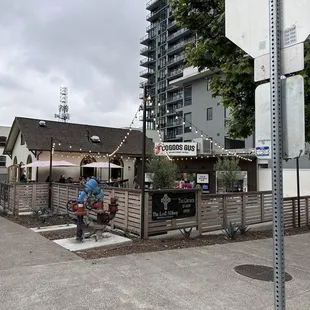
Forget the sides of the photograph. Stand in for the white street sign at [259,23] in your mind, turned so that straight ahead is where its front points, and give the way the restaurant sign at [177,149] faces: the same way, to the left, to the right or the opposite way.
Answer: the opposite way

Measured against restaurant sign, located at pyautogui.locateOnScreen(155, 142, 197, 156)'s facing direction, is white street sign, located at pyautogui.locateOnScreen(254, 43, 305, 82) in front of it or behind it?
in front

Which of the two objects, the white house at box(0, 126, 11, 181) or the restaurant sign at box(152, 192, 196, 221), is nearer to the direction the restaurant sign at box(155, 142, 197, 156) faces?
the restaurant sign

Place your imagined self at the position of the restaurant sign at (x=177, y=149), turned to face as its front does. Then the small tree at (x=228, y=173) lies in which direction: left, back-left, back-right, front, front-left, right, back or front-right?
front-left

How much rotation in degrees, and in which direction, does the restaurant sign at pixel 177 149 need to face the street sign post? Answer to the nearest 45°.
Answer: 0° — it already faces it

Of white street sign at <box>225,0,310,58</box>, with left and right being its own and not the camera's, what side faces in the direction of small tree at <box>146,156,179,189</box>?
front

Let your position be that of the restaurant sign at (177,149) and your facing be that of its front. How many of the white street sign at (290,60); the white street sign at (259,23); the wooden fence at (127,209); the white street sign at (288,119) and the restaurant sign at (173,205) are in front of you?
5

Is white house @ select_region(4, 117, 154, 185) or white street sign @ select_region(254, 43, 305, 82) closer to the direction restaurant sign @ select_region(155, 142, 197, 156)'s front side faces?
the white street sign

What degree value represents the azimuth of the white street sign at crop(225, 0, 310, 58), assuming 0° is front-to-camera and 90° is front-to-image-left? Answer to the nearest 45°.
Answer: approximately 180°

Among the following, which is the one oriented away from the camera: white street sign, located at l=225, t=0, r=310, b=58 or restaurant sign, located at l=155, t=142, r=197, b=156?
the white street sign

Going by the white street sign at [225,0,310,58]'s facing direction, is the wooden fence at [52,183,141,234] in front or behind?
in front

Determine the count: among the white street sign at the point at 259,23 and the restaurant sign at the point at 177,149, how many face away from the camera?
1

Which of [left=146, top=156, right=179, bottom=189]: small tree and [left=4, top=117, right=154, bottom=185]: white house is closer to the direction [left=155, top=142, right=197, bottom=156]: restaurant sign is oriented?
the small tree

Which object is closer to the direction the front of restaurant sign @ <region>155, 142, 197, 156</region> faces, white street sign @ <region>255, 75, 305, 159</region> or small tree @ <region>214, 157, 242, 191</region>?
the white street sign

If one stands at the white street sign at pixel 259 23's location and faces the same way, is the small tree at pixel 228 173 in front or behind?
in front
